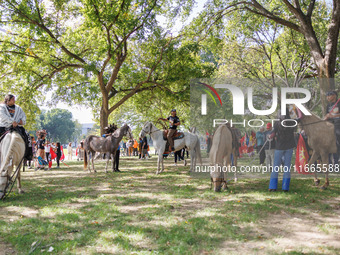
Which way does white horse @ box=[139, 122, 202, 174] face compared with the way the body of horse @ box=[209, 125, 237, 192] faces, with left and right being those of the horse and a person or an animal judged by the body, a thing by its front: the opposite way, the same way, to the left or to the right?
to the right

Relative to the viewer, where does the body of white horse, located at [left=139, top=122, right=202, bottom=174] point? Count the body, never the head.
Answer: to the viewer's left

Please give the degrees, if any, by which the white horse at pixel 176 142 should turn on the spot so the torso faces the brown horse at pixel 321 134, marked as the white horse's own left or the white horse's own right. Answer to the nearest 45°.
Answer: approximately 135° to the white horse's own left

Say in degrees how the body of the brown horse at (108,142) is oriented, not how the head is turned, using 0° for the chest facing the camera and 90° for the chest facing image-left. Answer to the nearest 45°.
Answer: approximately 270°

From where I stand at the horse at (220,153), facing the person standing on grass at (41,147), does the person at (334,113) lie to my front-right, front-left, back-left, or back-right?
back-right

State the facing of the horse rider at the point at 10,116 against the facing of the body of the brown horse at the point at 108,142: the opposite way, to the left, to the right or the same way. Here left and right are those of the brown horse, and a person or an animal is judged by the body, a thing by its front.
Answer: to the right

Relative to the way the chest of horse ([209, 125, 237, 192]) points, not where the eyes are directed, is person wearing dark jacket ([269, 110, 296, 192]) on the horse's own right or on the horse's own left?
on the horse's own left

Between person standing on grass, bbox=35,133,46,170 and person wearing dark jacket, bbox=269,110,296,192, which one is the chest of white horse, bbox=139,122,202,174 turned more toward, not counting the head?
the person standing on grass

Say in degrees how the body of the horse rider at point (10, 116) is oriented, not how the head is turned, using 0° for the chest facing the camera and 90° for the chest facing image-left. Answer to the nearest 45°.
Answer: approximately 0°
